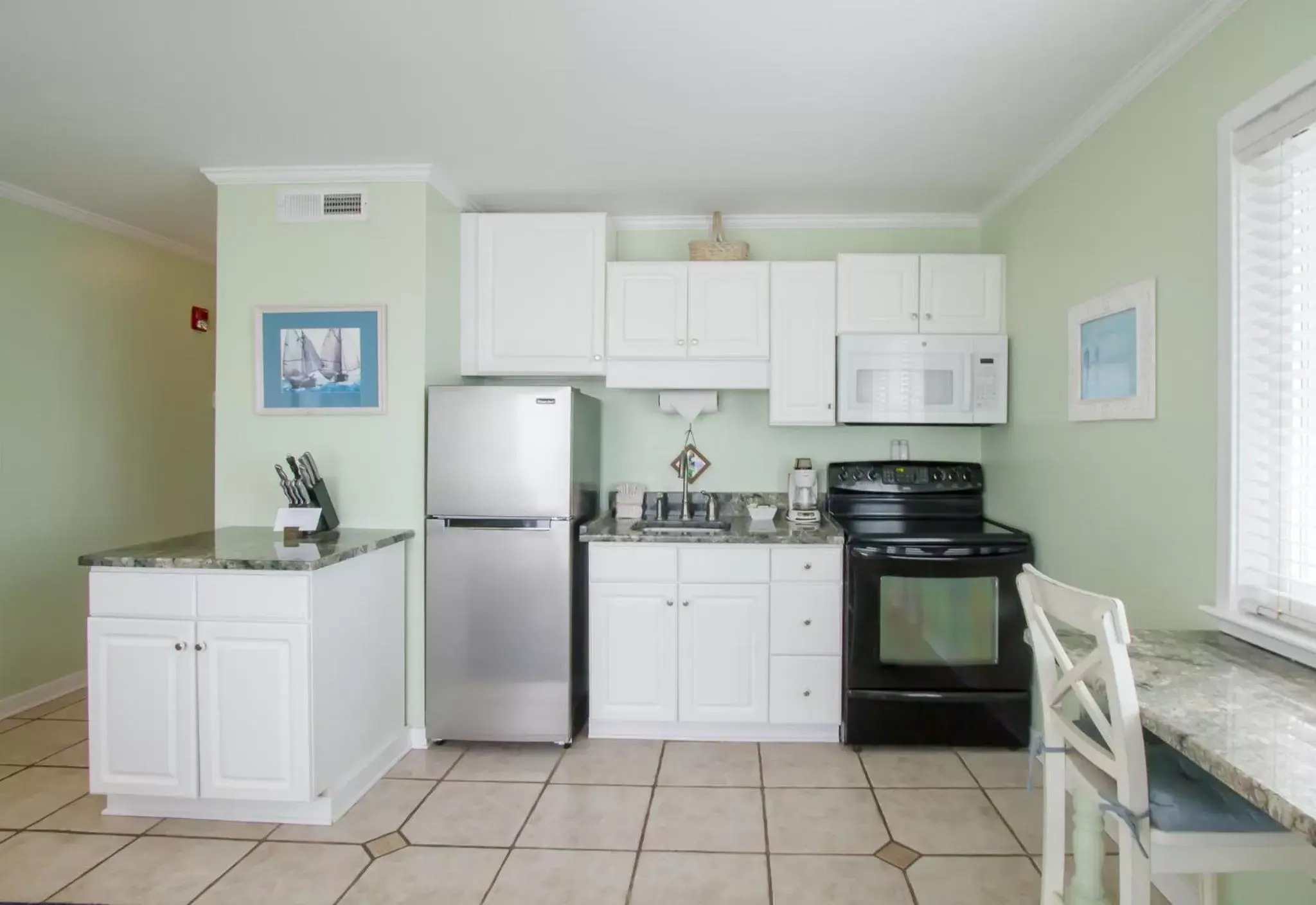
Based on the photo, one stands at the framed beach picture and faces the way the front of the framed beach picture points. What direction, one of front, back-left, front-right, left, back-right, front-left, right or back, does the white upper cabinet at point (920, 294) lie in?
right

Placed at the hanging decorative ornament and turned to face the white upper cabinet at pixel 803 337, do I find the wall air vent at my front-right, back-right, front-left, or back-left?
back-right

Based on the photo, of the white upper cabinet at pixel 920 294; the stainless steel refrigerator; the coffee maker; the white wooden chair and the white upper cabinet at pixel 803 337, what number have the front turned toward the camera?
4

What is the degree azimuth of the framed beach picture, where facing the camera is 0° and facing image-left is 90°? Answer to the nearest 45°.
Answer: approximately 45°

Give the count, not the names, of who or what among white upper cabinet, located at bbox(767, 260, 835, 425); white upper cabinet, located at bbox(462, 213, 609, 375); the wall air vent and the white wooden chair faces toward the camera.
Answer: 3

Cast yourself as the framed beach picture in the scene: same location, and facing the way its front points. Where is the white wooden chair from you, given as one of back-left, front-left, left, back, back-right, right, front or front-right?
front-left

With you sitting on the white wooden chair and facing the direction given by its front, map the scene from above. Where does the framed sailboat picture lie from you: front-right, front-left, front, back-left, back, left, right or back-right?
back-left

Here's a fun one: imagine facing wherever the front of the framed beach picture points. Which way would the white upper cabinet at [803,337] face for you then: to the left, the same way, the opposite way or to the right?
to the left

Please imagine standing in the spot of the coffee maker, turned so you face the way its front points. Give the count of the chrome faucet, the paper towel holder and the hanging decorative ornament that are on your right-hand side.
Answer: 3

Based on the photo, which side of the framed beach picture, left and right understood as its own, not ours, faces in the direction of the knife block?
front

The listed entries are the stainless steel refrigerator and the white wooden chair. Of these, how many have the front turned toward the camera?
1
